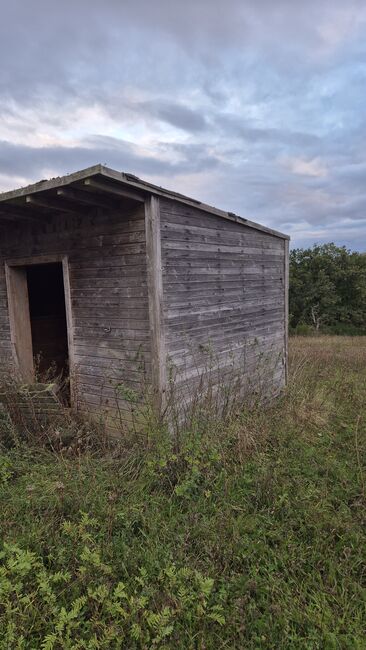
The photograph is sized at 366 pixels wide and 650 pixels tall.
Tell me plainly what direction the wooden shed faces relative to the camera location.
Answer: facing the viewer and to the left of the viewer
